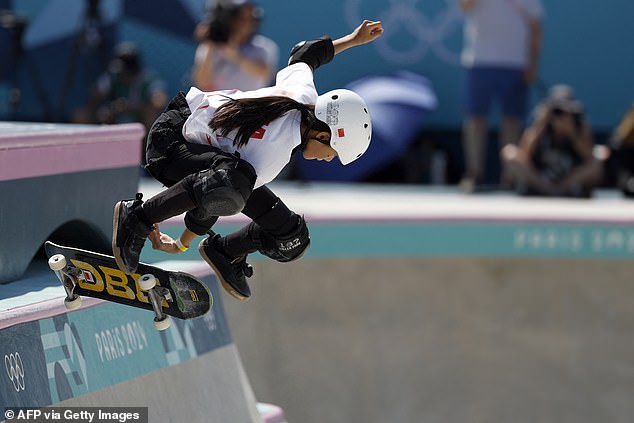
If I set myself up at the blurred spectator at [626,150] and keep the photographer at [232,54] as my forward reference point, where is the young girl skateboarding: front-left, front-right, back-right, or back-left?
front-left

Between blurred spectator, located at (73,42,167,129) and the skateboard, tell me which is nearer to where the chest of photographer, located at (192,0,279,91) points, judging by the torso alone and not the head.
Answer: the skateboard

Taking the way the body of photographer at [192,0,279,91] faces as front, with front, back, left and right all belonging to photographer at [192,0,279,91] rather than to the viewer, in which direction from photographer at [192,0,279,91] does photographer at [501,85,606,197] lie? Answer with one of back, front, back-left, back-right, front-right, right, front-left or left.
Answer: back-left

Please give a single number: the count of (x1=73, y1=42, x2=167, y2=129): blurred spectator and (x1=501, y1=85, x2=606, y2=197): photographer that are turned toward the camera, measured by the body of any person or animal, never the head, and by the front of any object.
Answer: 2

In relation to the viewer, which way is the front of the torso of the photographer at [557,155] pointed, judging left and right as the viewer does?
facing the viewer

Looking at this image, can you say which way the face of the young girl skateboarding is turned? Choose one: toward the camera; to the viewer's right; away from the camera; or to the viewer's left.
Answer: to the viewer's right

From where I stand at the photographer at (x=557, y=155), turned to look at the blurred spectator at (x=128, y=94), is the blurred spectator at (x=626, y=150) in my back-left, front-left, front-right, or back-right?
back-right

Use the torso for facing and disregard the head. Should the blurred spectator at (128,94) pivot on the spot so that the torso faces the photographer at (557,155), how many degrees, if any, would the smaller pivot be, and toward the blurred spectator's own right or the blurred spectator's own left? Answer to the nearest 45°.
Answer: approximately 45° to the blurred spectator's own left

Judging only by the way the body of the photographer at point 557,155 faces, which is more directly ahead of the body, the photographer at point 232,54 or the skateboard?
the skateboard

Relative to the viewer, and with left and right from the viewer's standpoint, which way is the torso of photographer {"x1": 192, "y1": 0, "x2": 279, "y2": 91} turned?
facing the viewer and to the left of the viewer

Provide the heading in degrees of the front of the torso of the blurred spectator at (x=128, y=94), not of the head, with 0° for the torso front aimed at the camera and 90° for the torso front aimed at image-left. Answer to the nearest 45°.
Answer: approximately 0°

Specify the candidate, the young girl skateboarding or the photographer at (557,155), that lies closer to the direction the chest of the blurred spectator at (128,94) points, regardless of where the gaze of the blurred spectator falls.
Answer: the young girl skateboarding
